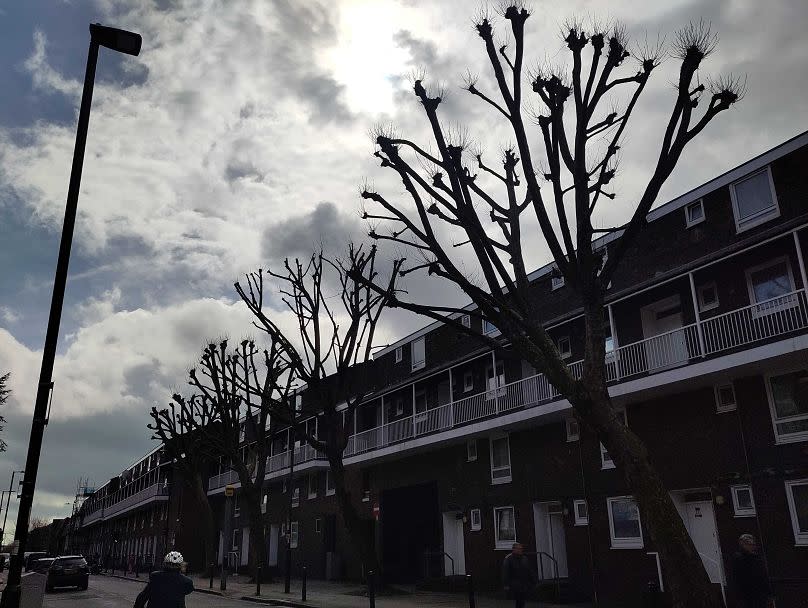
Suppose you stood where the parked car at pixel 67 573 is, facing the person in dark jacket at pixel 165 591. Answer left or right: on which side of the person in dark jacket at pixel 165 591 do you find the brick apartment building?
left

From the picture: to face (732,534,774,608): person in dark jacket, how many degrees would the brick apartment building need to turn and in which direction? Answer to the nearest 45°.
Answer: approximately 45° to its left

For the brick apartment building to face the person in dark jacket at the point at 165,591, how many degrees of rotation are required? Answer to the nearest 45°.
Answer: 0° — it already faces them

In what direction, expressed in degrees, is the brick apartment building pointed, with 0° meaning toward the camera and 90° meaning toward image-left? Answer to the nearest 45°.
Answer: approximately 45°

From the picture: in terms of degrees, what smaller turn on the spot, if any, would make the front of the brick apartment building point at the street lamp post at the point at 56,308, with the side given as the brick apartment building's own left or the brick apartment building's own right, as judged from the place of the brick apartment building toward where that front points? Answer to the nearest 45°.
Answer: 0° — it already faces it
